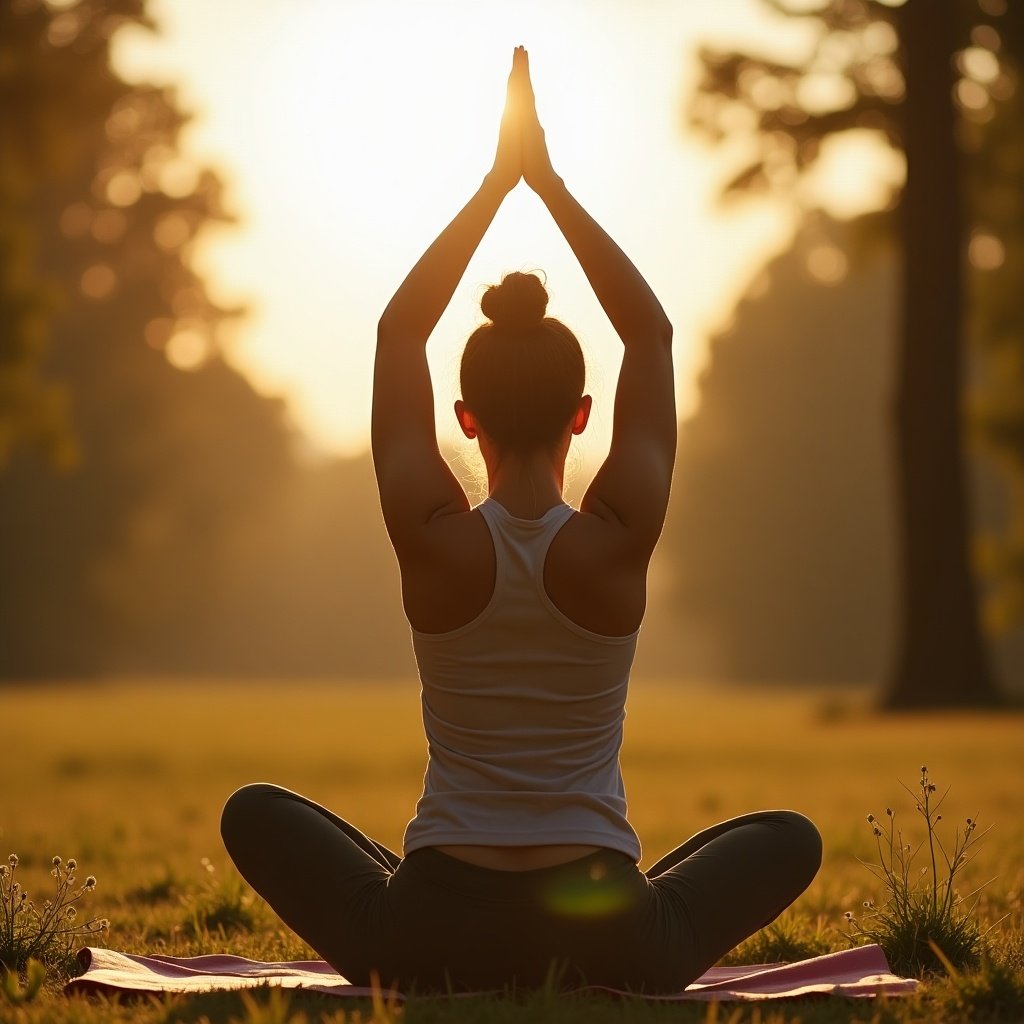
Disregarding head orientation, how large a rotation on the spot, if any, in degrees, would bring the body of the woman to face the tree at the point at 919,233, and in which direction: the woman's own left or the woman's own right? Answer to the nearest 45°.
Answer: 0° — they already face it

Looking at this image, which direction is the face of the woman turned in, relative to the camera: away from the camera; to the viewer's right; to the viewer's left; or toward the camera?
away from the camera

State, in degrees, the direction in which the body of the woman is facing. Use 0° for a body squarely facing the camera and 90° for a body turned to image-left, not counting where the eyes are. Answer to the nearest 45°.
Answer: approximately 180°
